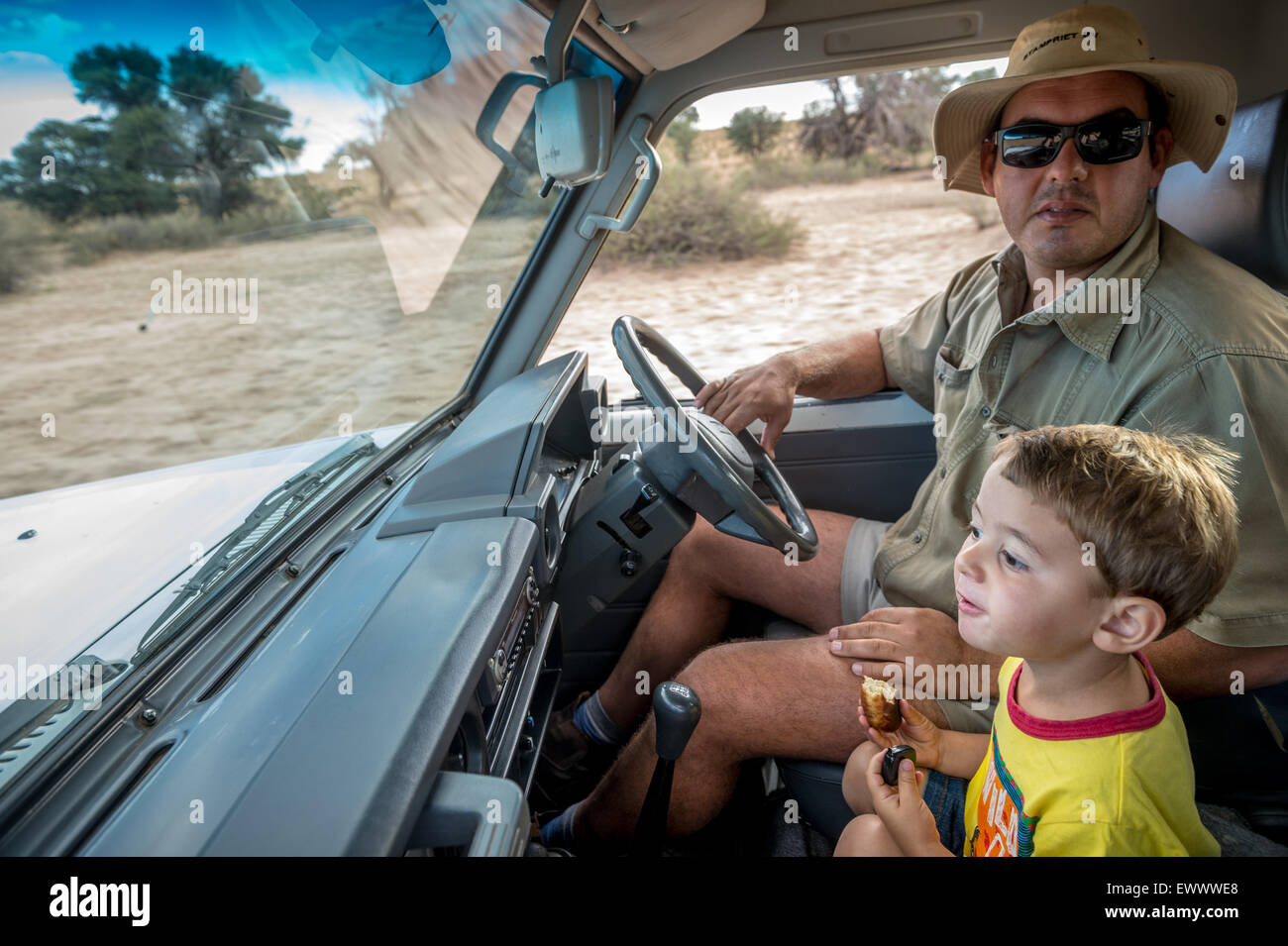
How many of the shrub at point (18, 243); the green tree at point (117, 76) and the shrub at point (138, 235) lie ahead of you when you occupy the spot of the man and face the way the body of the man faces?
3

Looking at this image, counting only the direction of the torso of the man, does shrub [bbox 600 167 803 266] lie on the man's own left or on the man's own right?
on the man's own right

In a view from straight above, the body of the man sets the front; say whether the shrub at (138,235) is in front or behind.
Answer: in front

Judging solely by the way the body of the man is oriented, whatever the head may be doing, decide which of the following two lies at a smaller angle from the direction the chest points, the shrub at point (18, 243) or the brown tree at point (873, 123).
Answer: the shrub

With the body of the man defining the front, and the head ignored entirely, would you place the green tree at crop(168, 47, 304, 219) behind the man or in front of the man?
in front

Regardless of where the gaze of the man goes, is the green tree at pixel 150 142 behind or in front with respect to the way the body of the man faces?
in front

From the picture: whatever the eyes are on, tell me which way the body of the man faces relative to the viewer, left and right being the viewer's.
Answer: facing the viewer and to the left of the viewer

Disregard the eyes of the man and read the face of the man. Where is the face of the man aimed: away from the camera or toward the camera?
toward the camera

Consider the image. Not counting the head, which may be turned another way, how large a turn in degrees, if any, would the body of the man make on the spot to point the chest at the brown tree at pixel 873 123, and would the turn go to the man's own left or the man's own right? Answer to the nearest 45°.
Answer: approximately 135° to the man's own right

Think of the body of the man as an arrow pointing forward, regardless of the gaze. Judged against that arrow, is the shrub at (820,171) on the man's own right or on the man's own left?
on the man's own right
